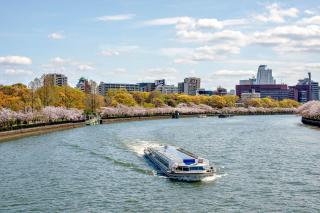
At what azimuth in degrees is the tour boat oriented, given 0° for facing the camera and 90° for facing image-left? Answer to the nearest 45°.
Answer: approximately 315°
